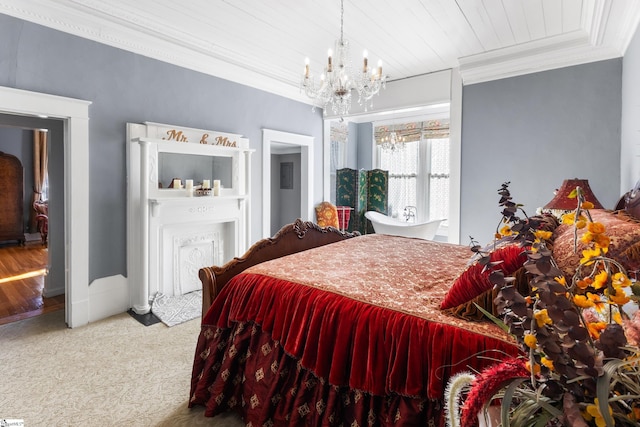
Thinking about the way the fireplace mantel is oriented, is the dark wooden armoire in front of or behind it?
behind

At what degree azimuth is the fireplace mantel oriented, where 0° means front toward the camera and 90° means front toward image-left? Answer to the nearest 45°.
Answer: approximately 315°

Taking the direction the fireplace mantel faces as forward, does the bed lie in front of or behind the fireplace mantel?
in front

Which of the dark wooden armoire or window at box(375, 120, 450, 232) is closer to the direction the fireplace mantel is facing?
the window

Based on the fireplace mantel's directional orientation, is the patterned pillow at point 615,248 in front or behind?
in front

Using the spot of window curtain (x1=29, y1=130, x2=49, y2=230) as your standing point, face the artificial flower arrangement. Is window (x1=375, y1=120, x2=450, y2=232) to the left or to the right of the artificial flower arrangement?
left

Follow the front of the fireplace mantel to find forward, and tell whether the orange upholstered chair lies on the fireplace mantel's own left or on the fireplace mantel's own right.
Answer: on the fireplace mantel's own left

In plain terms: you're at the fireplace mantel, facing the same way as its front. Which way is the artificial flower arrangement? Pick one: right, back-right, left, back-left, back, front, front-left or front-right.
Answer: front-right

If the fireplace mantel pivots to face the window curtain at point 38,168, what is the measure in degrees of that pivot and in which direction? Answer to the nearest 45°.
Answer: approximately 180°

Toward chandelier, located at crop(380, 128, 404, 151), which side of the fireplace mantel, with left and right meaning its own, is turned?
left
